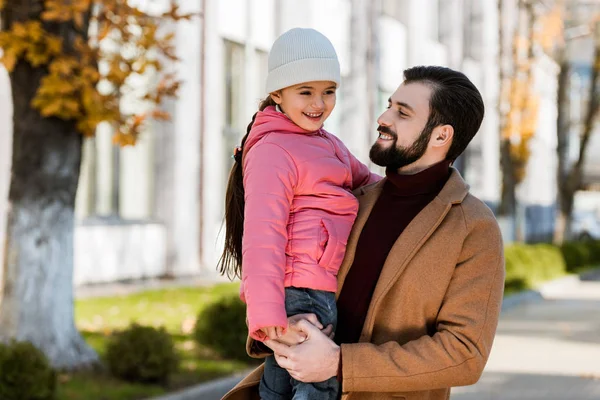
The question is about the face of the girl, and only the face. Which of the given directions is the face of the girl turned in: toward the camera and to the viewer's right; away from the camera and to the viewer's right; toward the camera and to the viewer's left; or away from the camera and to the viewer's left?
toward the camera and to the viewer's right

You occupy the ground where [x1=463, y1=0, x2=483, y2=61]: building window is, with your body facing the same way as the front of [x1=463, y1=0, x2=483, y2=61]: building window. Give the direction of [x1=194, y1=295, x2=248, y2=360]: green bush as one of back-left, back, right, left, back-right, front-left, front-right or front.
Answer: front-right

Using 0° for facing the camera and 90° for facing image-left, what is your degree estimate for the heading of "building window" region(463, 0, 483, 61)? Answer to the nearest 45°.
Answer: approximately 315°

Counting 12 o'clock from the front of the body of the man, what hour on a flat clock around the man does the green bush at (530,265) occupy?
The green bush is roughly at 5 o'clock from the man.

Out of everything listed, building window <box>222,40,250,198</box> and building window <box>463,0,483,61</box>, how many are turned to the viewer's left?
0

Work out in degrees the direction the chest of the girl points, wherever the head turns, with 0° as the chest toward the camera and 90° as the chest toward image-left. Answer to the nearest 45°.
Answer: approximately 315°

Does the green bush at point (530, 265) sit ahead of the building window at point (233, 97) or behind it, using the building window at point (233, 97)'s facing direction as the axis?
ahead

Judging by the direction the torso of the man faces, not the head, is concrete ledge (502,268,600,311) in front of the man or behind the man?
behind

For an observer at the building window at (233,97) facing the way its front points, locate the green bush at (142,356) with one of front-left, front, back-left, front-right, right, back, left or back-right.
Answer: front-right

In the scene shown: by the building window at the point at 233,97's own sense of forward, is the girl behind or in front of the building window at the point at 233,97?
in front

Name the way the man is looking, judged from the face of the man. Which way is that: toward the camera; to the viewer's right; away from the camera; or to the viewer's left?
to the viewer's left

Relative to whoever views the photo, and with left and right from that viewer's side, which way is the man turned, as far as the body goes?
facing the viewer and to the left of the viewer

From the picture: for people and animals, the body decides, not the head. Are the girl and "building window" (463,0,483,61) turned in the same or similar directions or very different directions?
same or similar directions
